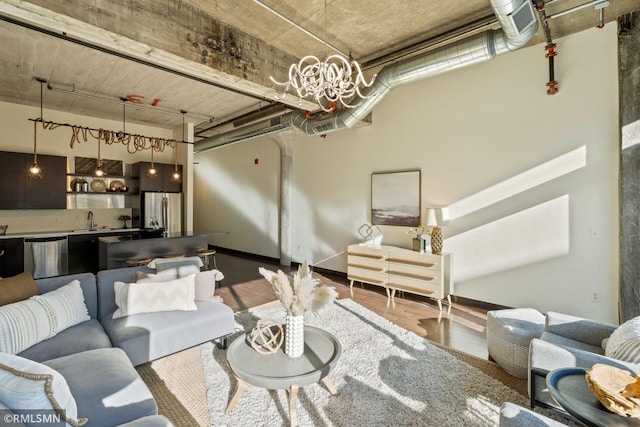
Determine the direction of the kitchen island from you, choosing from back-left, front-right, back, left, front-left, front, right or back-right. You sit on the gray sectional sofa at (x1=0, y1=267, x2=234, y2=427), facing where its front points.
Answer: back-left

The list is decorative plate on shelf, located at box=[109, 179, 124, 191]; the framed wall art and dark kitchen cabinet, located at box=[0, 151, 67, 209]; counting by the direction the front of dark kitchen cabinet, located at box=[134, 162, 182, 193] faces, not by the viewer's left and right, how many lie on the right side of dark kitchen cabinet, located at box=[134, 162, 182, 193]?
2

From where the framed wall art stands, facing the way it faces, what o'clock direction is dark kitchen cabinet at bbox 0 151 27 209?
The dark kitchen cabinet is roughly at 1 o'clock from the framed wall art.

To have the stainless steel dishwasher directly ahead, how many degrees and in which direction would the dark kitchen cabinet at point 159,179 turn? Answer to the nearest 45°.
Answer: approximately 45° to its right

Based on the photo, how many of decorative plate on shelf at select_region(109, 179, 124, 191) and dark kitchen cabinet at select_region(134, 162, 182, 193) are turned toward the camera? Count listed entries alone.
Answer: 2

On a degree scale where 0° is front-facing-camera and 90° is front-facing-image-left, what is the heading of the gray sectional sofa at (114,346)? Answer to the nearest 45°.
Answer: approximately 315°

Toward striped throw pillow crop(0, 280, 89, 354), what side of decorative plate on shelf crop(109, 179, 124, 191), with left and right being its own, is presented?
front

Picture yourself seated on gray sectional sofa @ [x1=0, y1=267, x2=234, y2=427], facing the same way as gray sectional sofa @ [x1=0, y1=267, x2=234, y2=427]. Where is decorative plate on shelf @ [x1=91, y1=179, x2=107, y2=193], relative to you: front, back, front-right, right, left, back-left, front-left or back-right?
back-left

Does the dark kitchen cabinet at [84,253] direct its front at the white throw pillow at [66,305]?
yes

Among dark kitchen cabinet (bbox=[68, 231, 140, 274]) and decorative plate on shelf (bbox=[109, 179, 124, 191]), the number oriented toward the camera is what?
2

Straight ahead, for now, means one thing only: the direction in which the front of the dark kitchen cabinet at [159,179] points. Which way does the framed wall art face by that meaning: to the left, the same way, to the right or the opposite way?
to the right

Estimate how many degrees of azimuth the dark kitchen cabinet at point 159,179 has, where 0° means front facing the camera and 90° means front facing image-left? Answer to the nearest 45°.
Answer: approximately 0°

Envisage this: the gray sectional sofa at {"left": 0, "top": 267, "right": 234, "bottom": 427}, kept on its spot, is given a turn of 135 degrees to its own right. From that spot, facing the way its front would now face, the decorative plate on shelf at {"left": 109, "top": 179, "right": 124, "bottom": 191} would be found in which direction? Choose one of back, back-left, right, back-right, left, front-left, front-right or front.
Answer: right

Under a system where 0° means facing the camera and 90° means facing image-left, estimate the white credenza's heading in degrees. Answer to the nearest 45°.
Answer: approximately 45°
